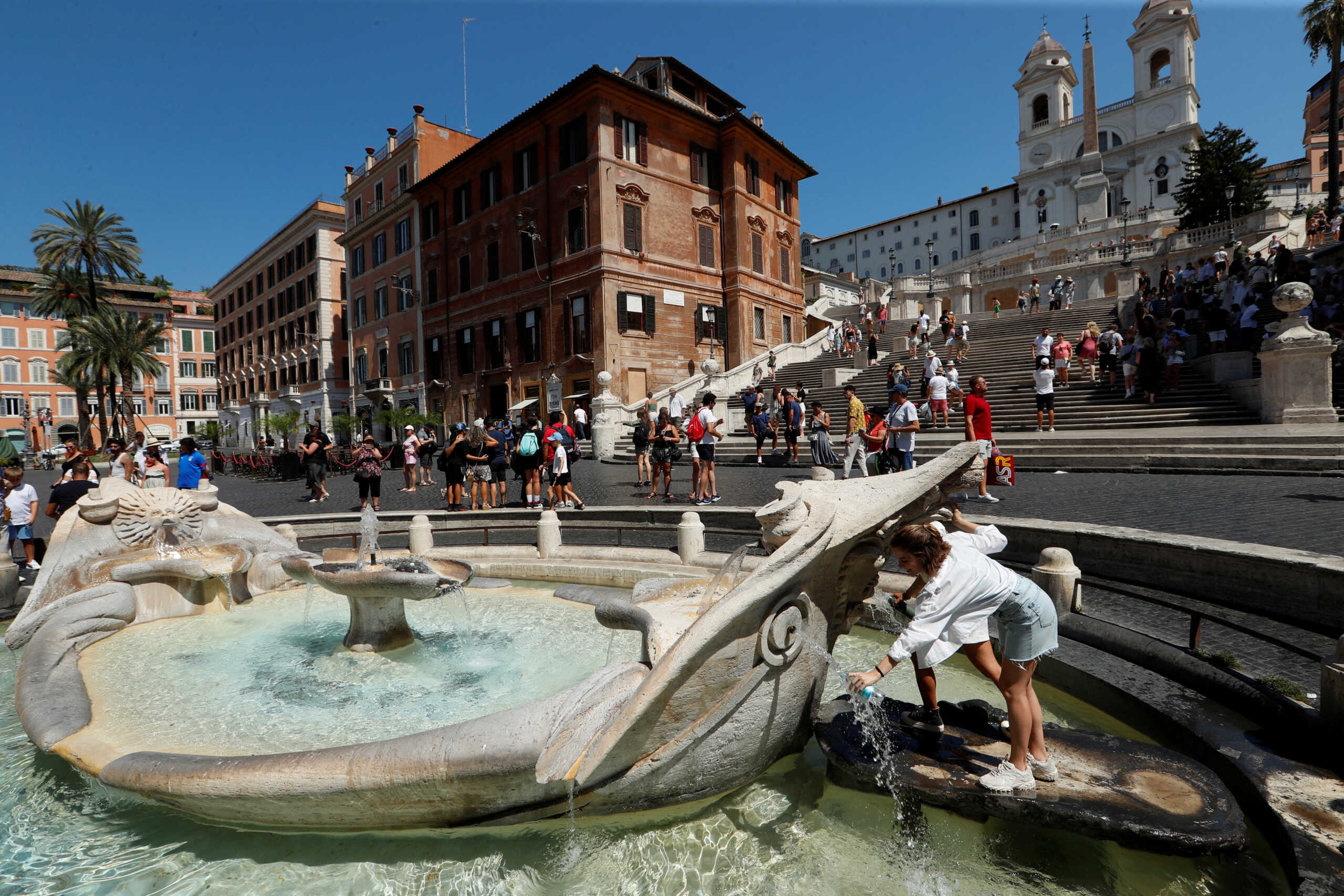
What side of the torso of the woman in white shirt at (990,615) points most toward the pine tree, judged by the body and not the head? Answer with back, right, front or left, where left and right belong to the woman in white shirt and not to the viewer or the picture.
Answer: right

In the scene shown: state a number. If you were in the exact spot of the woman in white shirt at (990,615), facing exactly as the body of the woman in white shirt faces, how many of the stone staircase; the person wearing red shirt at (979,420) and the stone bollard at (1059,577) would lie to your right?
3

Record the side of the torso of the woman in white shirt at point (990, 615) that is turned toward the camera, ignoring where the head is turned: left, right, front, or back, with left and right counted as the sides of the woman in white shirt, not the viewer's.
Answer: left

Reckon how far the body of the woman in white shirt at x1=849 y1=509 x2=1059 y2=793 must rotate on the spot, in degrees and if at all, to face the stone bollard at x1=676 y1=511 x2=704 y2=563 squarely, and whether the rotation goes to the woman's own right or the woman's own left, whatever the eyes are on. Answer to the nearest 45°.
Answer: approximately 45° to the woman's own right

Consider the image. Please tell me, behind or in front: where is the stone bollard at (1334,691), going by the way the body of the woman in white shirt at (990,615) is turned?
behind

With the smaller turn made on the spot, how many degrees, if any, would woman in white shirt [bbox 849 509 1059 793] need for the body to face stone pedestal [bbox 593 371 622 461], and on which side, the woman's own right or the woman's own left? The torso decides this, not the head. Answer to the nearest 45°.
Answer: approximately 45° to the woman's own right

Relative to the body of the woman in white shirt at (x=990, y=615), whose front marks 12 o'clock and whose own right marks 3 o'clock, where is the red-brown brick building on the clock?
The red-brown brick building is roughly at 2 o'clock from the woman in white shirt.
